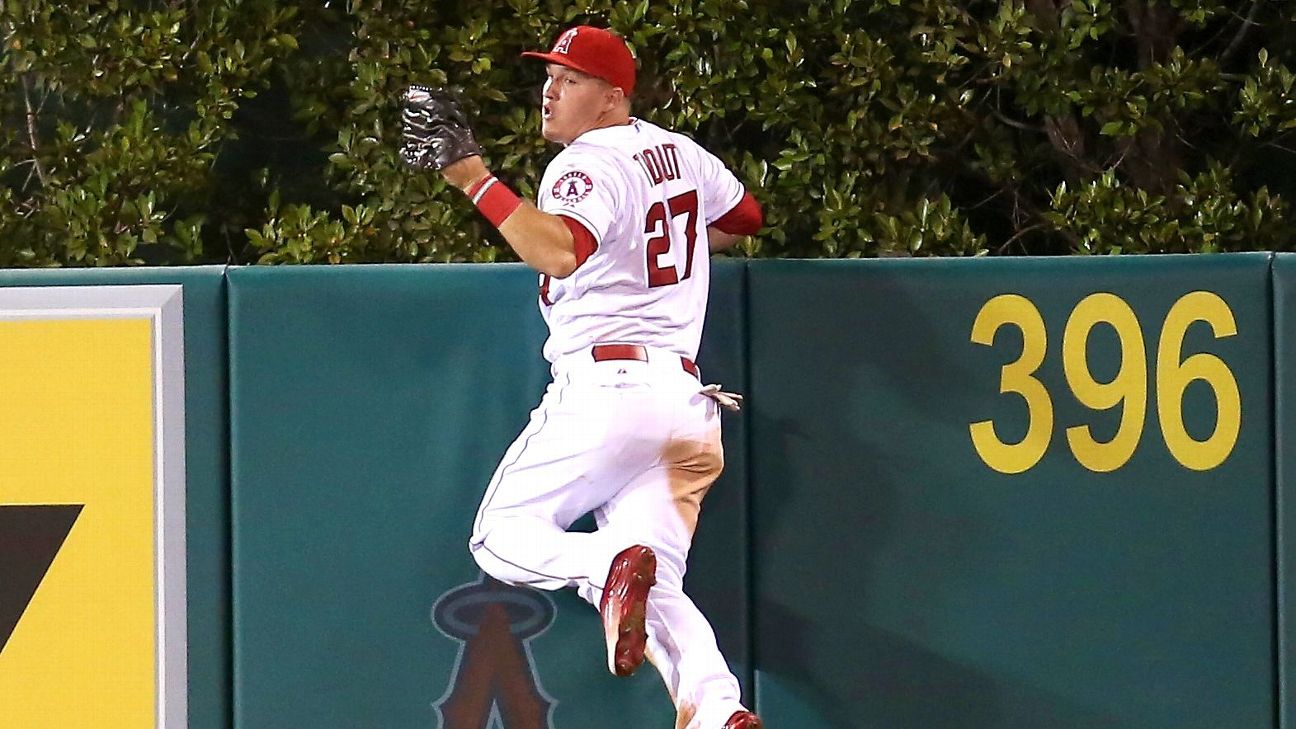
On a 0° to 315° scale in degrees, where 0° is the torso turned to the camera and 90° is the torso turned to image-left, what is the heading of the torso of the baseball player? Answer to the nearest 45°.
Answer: approximately 135°
